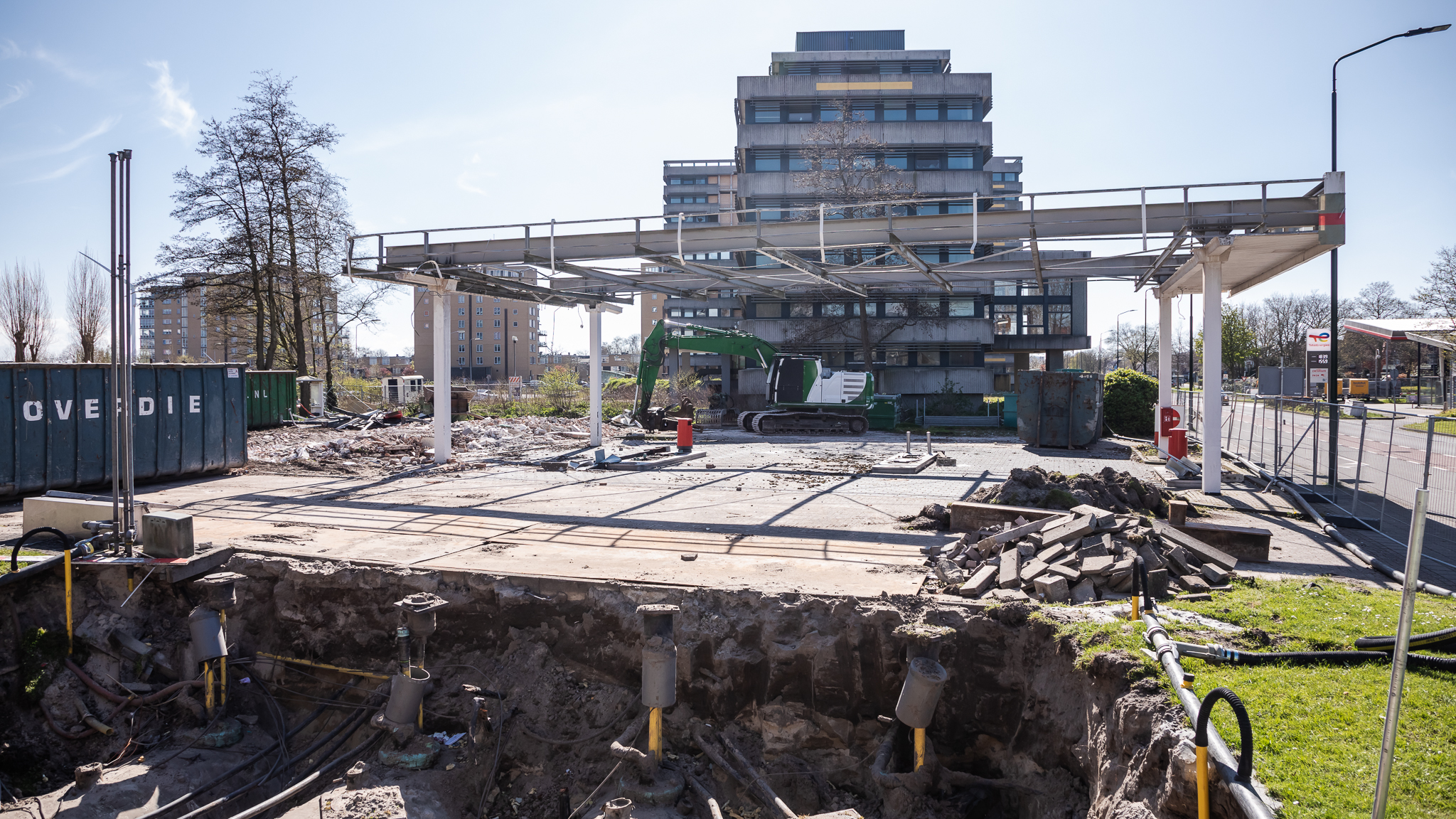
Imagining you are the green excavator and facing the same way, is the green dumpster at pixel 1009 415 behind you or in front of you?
behind

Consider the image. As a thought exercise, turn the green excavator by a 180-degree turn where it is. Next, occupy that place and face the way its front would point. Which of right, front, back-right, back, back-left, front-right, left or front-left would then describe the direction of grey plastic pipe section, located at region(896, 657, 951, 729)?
right

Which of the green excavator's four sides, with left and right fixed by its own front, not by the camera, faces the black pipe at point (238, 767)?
left

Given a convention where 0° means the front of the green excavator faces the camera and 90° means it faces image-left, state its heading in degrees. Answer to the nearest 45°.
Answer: approximately 90°

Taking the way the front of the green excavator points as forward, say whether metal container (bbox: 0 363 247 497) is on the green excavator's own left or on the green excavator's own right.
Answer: on the green excavator's own left

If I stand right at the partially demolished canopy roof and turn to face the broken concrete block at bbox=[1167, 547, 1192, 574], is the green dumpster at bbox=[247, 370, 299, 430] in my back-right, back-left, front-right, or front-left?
back-right

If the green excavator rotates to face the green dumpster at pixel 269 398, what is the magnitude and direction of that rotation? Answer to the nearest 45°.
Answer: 0° — it already faces it

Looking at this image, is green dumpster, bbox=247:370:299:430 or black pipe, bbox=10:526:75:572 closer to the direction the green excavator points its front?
the green dumpster

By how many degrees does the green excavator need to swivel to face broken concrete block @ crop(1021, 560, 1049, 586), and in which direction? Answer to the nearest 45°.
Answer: approximately 90° to its left

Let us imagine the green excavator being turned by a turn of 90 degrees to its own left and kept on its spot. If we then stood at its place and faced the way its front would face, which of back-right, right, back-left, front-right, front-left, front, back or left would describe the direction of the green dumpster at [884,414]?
back-left

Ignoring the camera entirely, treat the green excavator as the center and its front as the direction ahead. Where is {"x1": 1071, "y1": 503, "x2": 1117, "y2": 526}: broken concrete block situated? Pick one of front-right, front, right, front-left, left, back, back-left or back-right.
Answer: left
